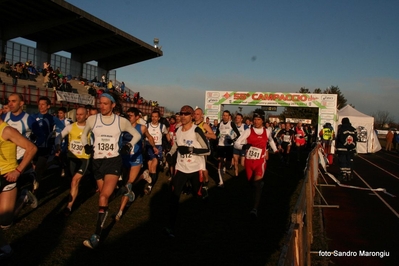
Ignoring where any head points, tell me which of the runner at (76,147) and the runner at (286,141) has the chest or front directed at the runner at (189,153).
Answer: the runner at (286,141)

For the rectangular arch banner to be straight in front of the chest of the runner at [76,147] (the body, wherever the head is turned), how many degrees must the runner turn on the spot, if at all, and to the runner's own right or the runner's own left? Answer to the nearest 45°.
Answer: approximately 180°

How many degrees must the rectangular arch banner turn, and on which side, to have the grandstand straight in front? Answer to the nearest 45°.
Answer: approximately 90° to its right

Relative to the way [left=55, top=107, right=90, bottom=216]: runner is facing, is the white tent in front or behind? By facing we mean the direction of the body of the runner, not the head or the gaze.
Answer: behind

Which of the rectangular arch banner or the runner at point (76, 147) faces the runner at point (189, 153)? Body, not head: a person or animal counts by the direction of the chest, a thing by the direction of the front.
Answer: the rectangular arch banner

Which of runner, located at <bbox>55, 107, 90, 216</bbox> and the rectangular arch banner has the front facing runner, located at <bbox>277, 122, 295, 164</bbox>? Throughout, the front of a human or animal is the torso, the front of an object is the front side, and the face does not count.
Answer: the rectangular arch banner

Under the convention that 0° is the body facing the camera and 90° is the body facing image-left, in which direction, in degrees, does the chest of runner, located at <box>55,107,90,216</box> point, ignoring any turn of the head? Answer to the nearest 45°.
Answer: approximately 45°

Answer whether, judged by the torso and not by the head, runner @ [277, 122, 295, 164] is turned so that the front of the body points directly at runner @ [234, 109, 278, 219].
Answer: yes

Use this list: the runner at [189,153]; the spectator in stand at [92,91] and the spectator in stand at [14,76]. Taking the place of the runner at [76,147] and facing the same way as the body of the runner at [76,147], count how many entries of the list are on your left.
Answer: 1

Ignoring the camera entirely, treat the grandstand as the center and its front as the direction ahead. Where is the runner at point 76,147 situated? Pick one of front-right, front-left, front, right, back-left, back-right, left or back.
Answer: front-right

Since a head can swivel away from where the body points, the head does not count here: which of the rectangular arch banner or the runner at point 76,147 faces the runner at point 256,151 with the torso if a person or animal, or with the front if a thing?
the rectangular arch banner

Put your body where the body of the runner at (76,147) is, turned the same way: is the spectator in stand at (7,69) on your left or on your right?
on your right
